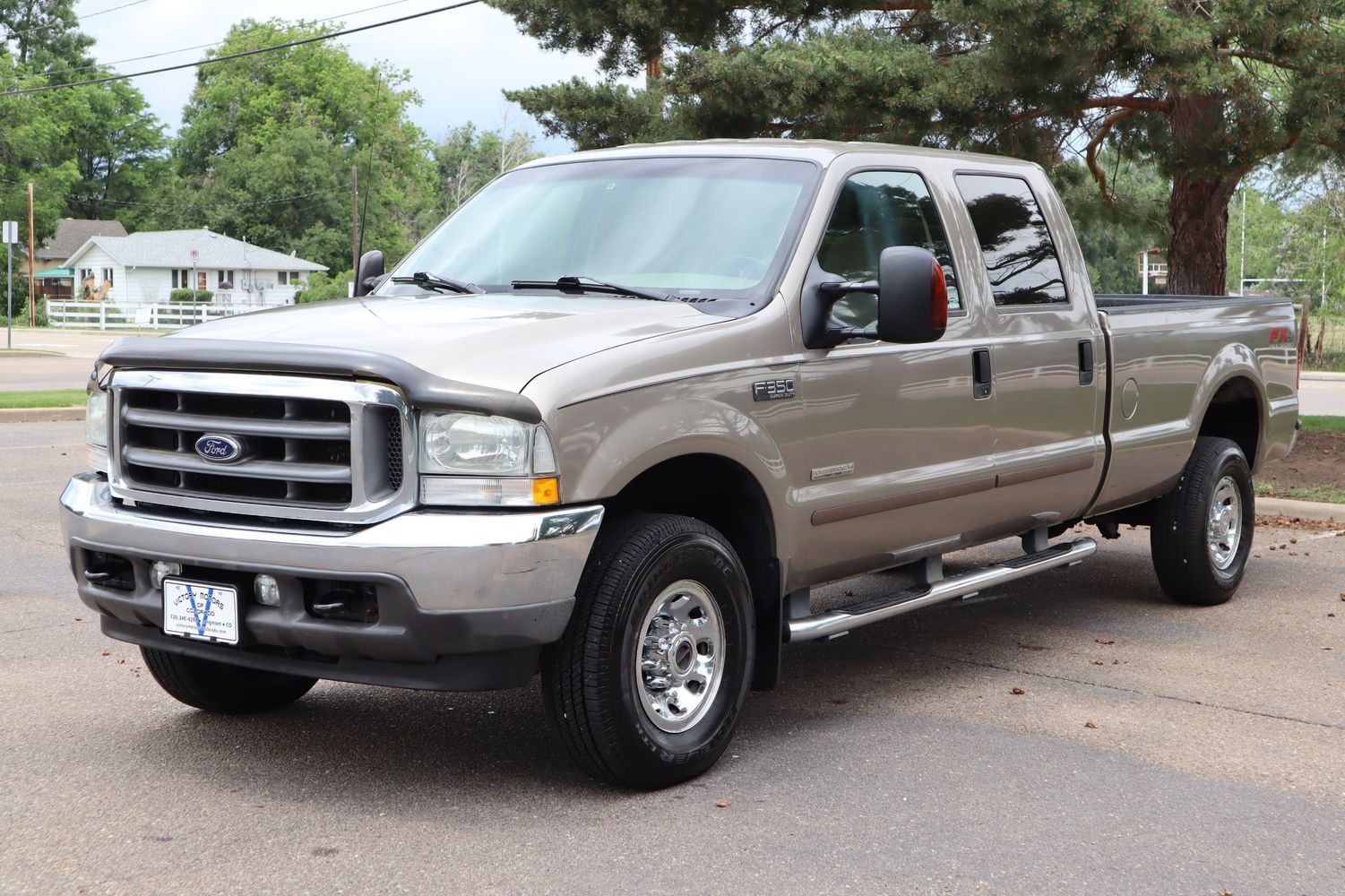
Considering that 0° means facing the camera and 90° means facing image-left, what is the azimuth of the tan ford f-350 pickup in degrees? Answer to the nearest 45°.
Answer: approximately 45°

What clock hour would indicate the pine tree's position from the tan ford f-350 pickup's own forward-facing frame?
The pine tree is roughly at 5 o'clock from the tan ford f-350 pickup.
